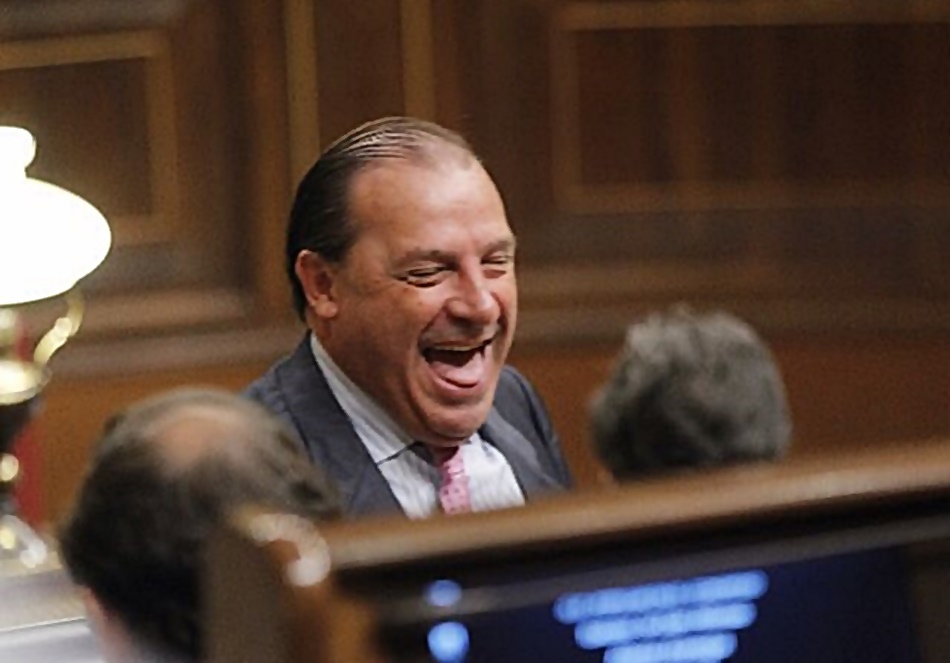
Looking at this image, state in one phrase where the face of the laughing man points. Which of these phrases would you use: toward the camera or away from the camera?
toward the camera

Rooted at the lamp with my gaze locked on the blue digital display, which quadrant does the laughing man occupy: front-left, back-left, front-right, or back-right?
front-left

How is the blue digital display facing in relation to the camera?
toward the camera

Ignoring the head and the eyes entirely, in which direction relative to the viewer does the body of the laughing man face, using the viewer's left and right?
facing the viewer and to the right of the viewer

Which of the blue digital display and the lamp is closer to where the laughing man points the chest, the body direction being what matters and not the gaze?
the blue digital display

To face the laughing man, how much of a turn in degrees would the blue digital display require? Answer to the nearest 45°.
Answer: approximately 180°

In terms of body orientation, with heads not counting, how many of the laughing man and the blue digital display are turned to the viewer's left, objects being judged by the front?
0
